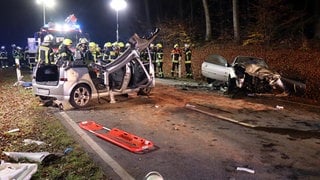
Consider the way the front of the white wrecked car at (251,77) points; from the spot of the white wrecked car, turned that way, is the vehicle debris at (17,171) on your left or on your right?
on your right

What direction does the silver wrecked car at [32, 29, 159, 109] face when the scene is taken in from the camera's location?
facing away from the viewer and to the right of the viewer

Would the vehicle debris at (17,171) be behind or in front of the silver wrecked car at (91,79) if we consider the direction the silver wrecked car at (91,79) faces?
behind

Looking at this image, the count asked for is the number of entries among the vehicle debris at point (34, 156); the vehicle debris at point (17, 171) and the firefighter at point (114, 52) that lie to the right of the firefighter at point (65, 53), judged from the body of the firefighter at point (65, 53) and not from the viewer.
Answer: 2

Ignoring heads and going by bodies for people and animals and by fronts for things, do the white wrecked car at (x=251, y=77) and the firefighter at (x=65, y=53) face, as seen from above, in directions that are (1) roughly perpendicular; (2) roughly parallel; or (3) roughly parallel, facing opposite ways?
roughly perpendicular
